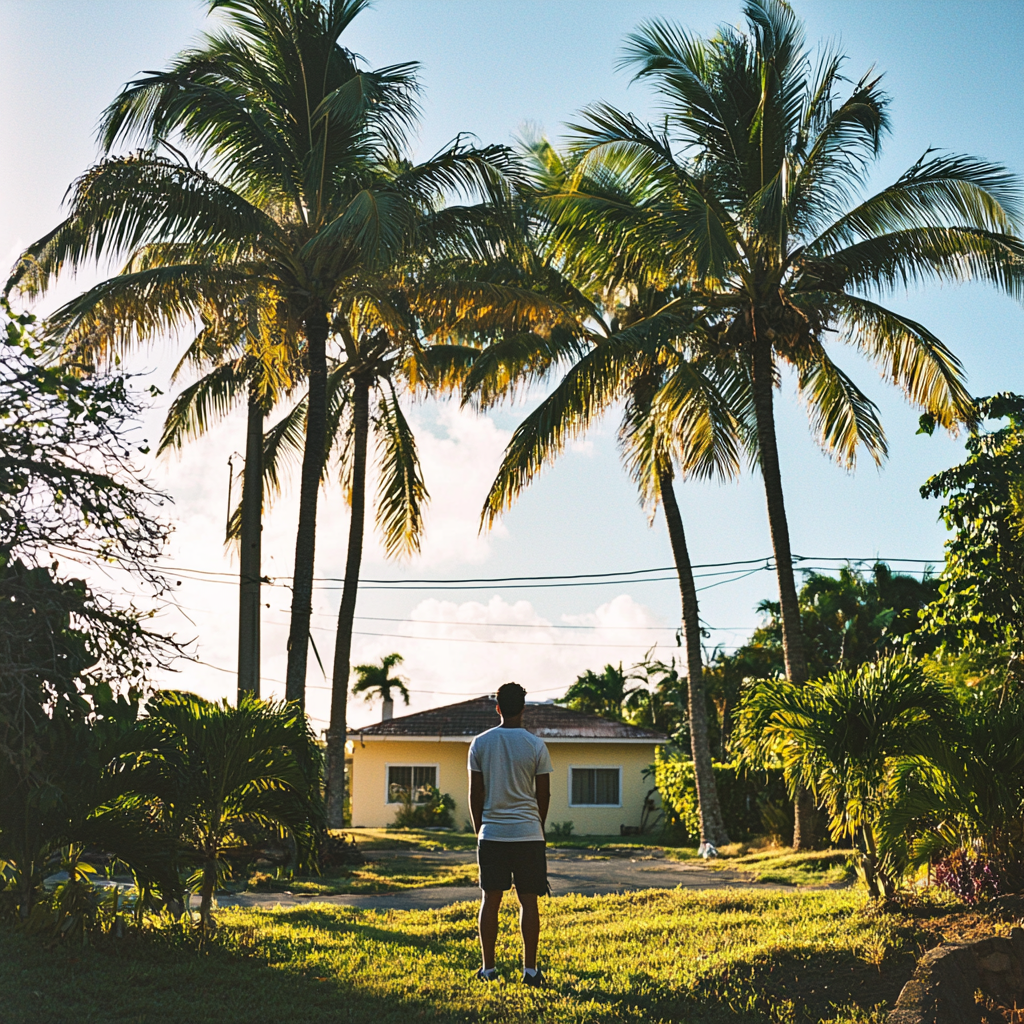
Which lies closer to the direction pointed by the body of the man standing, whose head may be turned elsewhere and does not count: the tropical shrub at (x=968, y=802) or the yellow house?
the yellow house

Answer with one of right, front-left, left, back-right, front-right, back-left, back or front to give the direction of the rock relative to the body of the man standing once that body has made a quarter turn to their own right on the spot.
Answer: front

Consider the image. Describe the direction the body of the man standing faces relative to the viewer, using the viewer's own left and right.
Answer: facing away from the viewer

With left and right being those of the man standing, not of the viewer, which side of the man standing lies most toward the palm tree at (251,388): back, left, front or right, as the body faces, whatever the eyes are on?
front

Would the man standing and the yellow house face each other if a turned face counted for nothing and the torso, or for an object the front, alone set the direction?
yes

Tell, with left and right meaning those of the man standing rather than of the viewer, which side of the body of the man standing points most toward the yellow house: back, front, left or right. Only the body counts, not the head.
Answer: front

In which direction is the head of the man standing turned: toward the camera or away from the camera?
away from the camera

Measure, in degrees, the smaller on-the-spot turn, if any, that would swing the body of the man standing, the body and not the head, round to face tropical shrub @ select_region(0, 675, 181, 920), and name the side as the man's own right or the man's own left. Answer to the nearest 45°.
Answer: approximately 90° to the man's own left

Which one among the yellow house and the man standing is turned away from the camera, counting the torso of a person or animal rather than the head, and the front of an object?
the man standing

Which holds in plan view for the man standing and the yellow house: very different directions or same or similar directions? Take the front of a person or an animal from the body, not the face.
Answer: very different directions

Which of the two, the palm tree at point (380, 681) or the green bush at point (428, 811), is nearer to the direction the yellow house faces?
the green bush

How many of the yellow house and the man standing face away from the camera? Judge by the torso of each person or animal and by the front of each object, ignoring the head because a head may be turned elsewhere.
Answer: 1

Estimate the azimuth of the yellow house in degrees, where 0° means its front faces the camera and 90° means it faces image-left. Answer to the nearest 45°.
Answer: approximately 0°

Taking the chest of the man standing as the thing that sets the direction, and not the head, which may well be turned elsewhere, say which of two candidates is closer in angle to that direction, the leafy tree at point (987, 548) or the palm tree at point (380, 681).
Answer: the palm tree
